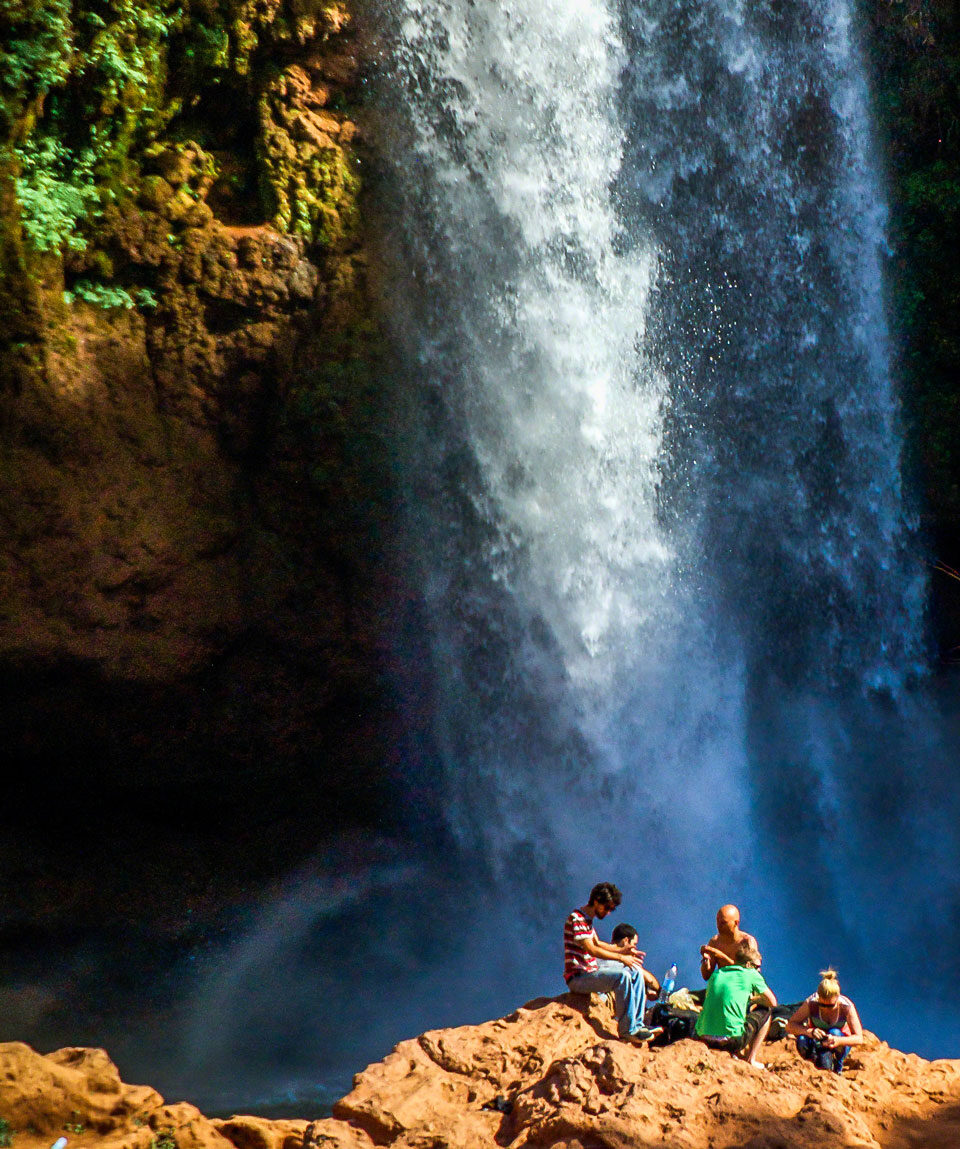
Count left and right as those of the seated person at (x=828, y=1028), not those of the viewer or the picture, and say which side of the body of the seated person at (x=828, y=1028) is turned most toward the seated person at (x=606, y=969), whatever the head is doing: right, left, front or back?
right

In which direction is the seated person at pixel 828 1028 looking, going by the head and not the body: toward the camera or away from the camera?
toward the camera

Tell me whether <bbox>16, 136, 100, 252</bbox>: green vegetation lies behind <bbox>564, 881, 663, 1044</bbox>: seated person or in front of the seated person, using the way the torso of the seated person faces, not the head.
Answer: behind

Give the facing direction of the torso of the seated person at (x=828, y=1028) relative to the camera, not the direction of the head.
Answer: toward the camera

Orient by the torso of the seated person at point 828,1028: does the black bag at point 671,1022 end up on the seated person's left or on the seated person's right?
on the seated person's right

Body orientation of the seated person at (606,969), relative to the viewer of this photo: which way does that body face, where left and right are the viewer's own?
facing to the right of the viewer

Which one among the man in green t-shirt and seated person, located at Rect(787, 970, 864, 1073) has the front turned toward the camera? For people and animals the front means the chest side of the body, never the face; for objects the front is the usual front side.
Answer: the seated person

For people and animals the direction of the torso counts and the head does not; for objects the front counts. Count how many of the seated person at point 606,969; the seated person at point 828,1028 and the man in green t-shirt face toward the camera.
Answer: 1

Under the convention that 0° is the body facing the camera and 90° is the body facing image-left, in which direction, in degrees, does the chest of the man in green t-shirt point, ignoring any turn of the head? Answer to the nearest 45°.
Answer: approximately 225°
